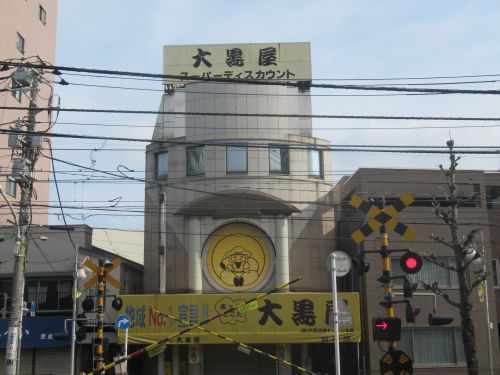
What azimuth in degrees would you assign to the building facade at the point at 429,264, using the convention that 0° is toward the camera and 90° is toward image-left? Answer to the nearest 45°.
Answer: approximately 0°

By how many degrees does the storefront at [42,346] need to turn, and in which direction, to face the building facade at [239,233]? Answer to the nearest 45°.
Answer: approximately 90° to its left

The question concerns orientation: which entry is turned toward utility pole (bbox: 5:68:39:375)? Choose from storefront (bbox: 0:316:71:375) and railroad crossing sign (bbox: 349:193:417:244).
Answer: the storefront

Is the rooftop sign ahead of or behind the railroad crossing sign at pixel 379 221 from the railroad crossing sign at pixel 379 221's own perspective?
behind

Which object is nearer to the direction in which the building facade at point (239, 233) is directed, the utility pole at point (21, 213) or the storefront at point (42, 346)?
the utility pole

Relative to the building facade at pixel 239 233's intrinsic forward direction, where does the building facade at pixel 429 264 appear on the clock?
the building facade at pixel 429 264 is roughly at 9 o'clock from the building facade at pixel 239 233.

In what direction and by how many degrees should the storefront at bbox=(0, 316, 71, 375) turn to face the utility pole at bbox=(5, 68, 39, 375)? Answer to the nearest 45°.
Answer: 0° — it already faces it

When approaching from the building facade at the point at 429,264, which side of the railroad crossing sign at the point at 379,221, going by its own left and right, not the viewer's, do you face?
back

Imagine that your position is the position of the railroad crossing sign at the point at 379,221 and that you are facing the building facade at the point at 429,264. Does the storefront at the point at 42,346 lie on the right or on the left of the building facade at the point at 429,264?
left

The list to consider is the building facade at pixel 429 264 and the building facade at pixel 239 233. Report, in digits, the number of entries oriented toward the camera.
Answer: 2
